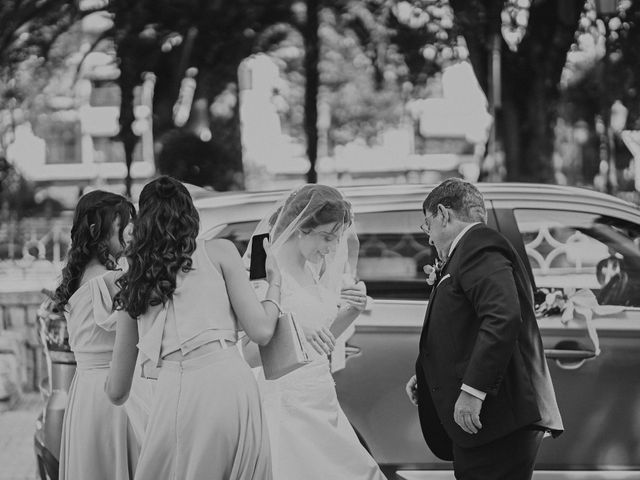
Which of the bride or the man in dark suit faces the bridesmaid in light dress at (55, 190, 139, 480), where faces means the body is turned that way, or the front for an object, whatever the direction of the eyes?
the man in dark suit

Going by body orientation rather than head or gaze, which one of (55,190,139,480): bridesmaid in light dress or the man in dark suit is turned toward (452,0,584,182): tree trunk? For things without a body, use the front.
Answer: the bridesmaid in light dress

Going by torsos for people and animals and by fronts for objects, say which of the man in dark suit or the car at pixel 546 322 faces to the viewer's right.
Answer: the car

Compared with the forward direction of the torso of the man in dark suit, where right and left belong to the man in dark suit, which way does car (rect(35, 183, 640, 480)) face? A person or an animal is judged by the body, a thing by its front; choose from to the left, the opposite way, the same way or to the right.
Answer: the opposite way

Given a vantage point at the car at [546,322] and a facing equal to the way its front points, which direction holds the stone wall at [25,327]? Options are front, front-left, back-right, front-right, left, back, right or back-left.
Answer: back-left

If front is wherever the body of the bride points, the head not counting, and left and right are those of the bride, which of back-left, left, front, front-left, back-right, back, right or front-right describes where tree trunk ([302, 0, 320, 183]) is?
back-left

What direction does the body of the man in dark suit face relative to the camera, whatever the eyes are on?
to the viewer's left

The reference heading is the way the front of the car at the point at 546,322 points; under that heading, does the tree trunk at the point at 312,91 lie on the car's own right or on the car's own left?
on the car's own left

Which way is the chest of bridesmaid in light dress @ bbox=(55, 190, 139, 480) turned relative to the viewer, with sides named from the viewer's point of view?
facing away from the viewer and to the right of the viewer

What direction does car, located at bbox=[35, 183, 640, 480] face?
to the viewer's right

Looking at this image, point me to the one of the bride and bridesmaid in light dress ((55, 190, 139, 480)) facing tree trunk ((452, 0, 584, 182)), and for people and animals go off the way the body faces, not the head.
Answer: the bridesmaid in light dress

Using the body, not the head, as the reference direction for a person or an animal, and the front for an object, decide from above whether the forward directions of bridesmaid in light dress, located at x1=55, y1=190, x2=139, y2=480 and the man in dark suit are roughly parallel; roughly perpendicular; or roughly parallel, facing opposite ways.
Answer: roughly perpendicular

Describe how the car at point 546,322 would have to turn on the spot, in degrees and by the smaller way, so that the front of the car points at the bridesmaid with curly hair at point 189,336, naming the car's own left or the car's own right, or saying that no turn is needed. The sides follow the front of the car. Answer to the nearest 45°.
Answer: approximately 135° to the car's own right

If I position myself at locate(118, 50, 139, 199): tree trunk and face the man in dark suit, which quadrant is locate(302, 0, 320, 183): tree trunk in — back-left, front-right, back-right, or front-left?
front-left

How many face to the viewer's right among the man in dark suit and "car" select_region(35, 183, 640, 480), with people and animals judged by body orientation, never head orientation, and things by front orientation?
1
